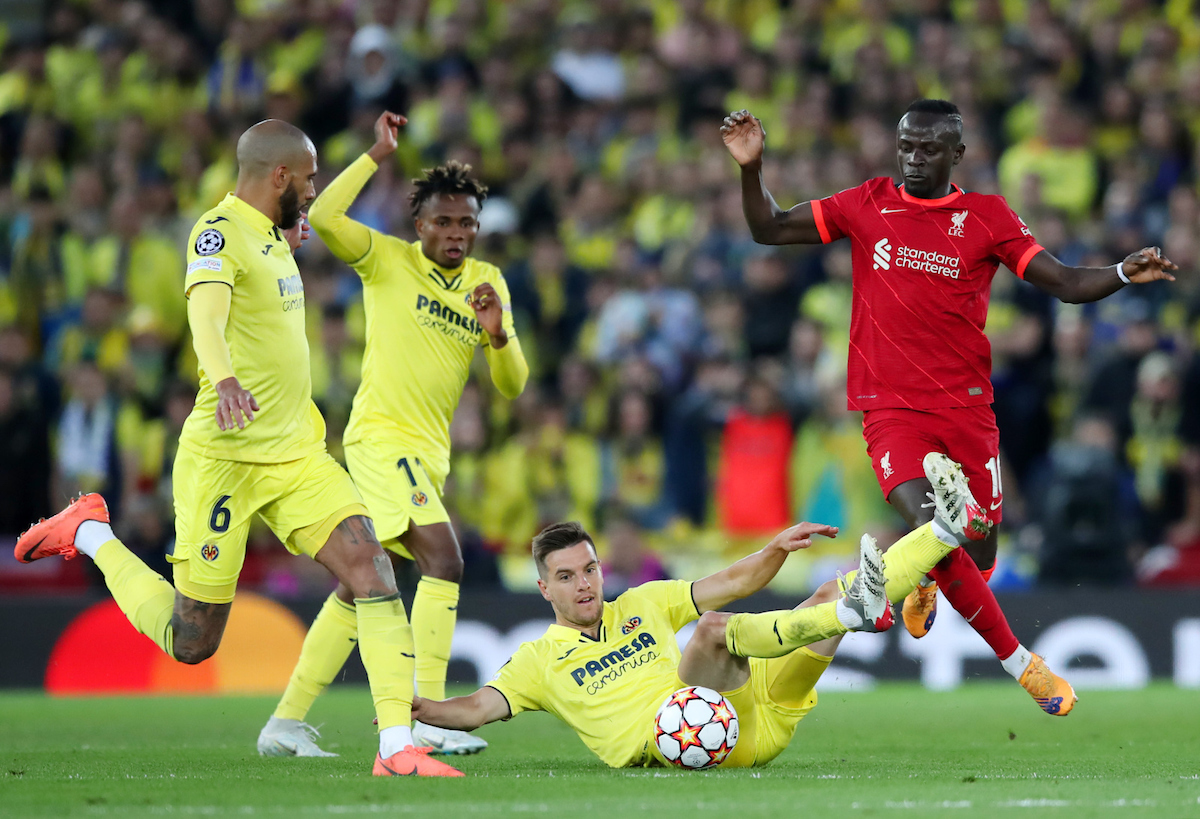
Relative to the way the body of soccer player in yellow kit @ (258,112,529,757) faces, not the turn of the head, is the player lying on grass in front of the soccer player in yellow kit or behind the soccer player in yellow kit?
in front

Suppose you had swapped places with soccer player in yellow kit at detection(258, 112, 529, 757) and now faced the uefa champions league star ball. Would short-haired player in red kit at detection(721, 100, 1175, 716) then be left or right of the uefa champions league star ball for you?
left

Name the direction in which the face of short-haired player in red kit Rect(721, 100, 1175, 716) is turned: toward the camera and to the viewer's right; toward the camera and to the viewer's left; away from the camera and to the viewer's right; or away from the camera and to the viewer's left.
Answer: toward the camera and to the viewer's left

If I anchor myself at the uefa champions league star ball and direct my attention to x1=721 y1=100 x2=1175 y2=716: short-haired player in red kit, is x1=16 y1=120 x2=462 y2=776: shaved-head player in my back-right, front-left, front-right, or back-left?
back-left

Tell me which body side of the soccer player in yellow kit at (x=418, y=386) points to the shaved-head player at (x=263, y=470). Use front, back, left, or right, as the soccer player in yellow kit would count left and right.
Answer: right

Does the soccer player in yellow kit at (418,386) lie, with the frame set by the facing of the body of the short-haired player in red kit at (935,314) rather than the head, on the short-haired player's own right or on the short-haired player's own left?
on the short-haired player's own right

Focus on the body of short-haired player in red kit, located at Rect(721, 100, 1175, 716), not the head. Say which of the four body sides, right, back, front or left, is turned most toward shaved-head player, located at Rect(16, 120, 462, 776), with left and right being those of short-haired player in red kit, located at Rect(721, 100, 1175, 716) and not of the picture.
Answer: right

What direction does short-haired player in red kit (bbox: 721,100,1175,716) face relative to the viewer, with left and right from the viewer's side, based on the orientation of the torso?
facing the viewer

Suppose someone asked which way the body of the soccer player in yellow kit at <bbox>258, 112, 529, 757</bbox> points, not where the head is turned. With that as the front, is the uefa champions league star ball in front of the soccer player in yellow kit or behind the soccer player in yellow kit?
in front

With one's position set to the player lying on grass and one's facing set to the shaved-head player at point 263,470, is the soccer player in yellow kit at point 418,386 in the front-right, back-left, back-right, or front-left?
front-right

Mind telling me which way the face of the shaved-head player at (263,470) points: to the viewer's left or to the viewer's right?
to the viewer's right

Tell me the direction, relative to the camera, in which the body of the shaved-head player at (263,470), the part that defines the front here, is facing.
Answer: to the viewer's right

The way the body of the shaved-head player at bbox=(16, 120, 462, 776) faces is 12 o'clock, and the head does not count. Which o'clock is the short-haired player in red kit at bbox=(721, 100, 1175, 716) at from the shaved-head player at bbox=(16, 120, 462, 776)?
the short-haired player in red kit at bbox=(721, 100, 1175, 716) is roughly at 12 o'clock from the shaved-head player at bbox=(16, 120, 462, 776).
